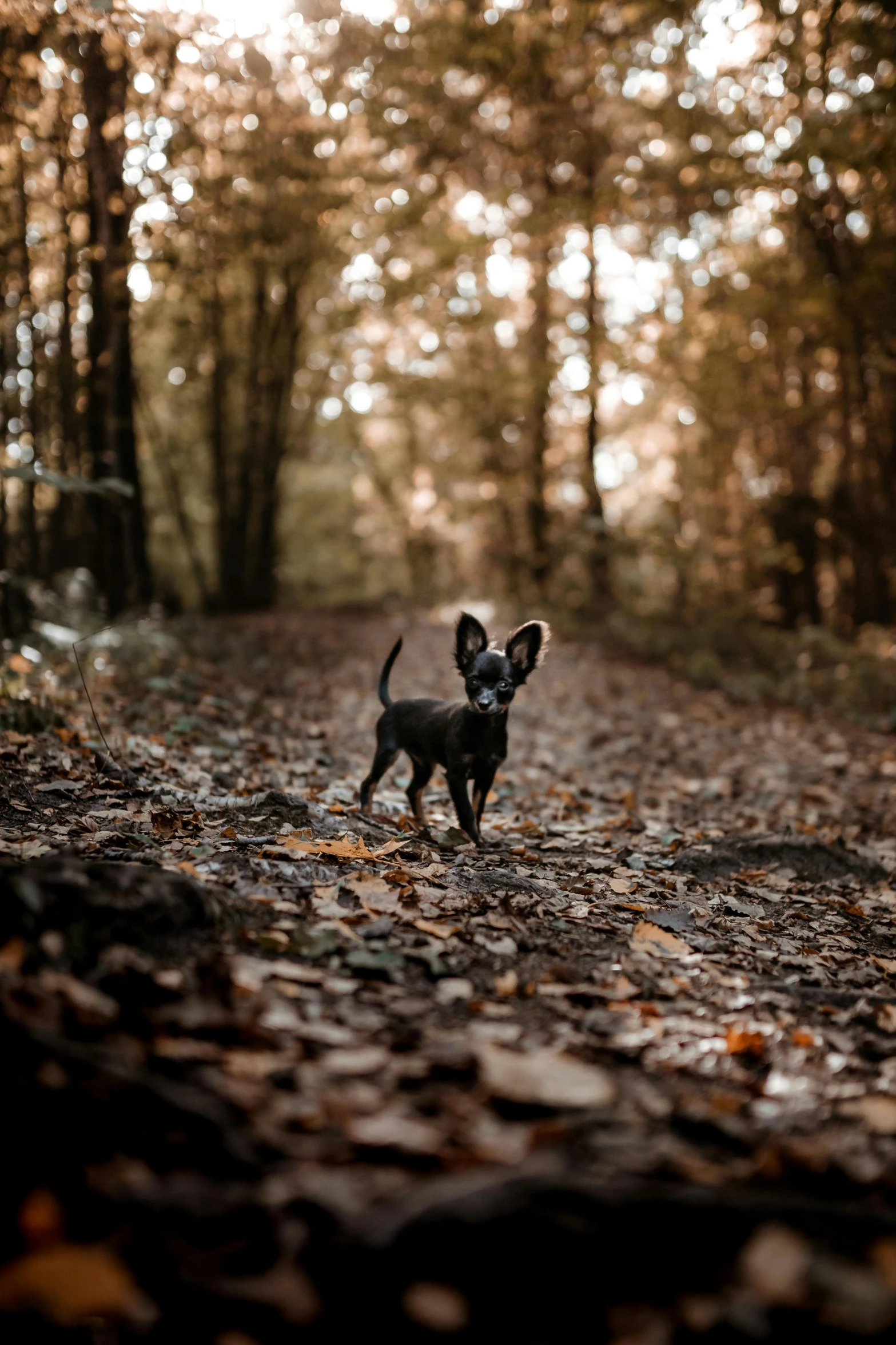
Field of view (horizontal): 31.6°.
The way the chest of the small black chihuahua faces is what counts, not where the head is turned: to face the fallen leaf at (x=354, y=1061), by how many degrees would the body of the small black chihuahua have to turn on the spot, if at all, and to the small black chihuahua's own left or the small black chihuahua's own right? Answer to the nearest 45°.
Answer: approximately 45° to the small black chihuahua's own right

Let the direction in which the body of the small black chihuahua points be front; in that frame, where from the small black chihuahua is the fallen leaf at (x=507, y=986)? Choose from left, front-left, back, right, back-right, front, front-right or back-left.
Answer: front-right

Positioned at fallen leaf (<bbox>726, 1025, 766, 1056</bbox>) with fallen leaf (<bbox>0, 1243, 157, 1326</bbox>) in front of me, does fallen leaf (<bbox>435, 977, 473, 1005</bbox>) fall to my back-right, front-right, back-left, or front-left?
front-right

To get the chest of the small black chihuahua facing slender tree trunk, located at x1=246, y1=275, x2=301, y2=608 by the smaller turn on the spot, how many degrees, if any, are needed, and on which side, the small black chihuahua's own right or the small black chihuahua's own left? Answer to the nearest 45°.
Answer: approximately 135° to the small black chihuahua's own left

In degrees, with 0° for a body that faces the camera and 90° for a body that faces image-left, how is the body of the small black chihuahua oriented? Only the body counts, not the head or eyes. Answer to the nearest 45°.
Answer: approximately 315°

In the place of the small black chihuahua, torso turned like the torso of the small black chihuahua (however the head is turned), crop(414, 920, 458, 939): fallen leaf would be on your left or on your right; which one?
on your right

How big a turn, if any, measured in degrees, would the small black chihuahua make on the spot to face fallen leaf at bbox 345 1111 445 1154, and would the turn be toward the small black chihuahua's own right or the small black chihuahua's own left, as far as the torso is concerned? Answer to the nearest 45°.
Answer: approximately 45° to the small black chihuahua's own right

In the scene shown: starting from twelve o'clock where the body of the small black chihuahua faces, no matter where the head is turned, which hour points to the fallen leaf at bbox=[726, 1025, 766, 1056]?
The fallen leaf is roughly at 1 o'clock from the small black chihuahua.
